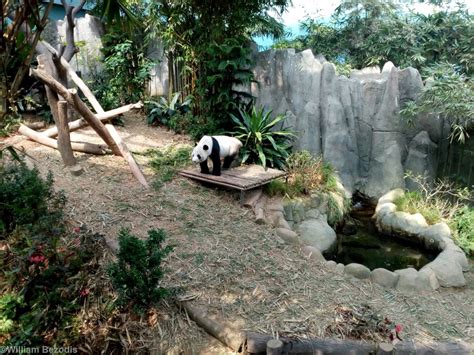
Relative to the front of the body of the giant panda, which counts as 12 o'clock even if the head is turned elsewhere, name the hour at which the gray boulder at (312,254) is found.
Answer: The gray boulder is roughly at 9 o'clock from the giant panda.

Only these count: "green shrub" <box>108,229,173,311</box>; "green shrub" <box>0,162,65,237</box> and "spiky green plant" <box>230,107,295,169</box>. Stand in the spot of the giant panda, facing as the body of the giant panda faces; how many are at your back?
1

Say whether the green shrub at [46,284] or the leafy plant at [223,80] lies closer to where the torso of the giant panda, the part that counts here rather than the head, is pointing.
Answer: the green shrub

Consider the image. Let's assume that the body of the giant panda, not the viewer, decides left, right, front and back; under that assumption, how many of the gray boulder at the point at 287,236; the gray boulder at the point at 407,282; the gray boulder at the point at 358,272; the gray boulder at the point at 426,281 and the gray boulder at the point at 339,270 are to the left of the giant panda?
5

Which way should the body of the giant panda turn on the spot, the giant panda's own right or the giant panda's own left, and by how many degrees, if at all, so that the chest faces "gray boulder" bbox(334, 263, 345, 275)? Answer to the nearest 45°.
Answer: approximately 90° to the giant panda's own left

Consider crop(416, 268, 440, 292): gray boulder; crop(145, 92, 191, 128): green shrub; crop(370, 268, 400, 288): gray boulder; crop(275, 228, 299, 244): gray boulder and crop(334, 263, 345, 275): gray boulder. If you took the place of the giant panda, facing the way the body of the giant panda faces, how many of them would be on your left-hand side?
4

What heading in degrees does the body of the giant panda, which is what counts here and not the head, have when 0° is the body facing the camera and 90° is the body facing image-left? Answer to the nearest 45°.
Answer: approximately 45°

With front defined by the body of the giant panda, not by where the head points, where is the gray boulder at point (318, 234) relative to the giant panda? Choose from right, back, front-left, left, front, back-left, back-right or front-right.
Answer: back-left

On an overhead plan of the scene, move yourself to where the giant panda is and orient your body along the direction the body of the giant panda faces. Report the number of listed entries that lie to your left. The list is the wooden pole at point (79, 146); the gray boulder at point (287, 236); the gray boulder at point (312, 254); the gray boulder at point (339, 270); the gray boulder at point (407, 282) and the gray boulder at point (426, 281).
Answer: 5

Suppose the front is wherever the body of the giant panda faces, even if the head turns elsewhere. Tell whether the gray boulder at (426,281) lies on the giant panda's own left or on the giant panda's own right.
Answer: on the giant panda's own left

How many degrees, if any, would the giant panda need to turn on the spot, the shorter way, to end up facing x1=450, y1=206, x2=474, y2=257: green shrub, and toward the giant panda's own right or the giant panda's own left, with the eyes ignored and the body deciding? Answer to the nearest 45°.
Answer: approximately 135° to the giant panda's own left

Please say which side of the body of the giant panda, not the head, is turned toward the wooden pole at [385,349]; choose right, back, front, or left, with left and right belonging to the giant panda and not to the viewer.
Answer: left

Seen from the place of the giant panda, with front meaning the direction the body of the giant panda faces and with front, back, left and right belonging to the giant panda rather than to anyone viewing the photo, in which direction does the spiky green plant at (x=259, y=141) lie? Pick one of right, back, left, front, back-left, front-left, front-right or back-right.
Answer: back

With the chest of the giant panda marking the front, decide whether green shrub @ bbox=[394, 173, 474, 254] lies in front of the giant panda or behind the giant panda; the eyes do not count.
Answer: behind
